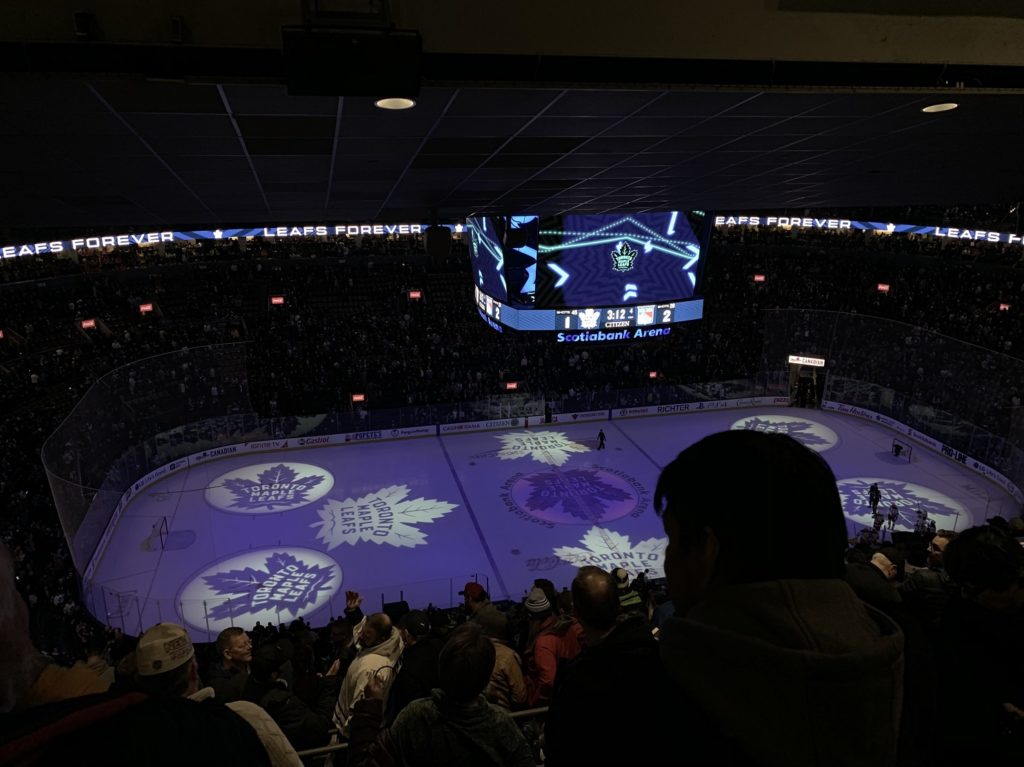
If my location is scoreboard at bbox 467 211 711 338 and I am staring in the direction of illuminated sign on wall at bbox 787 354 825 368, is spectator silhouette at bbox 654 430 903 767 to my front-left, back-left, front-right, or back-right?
back-right

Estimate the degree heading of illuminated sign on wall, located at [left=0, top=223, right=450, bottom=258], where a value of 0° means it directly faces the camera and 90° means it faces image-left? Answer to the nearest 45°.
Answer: approximately 0°

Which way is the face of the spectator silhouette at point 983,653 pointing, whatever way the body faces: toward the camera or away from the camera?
away from the camera

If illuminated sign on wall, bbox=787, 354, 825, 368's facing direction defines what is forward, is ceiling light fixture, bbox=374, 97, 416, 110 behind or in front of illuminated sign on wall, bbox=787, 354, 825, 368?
in front

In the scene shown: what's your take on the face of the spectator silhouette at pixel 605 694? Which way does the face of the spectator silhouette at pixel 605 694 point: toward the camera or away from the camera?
away from the camera

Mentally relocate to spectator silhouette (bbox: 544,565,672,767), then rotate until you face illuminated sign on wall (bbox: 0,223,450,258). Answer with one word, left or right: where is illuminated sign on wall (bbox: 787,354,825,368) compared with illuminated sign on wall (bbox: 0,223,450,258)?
right

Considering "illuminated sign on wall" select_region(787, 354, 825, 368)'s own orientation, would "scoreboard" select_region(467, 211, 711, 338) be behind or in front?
in front

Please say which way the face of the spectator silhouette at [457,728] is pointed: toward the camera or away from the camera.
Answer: away from the camera

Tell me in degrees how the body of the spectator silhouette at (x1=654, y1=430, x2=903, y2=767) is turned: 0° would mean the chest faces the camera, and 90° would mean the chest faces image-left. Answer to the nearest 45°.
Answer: approximately 135°

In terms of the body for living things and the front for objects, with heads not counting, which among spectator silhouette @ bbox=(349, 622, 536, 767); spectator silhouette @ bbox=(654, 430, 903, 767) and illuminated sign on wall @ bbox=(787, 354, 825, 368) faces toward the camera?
the illuminated sign on wall

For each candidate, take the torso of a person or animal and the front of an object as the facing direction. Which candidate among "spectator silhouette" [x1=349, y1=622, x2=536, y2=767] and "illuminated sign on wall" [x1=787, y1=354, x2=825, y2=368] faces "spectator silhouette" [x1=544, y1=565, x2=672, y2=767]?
the illuminated sign on wall

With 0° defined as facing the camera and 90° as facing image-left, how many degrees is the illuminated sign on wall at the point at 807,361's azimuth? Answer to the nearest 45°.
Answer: approximately 0°
